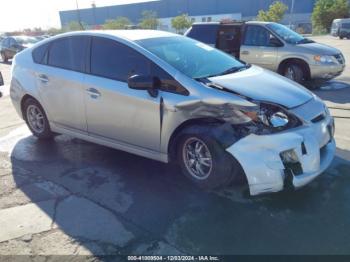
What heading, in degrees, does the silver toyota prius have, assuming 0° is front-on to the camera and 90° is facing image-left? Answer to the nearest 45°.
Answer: approximately 315°
